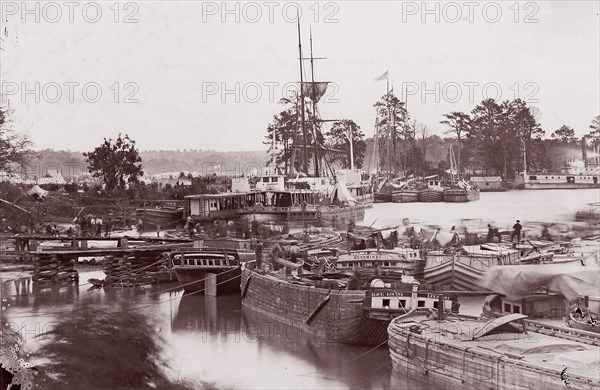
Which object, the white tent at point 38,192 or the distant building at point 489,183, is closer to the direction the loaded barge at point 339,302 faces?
the white tent

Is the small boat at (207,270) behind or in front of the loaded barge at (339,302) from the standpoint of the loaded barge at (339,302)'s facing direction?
in front

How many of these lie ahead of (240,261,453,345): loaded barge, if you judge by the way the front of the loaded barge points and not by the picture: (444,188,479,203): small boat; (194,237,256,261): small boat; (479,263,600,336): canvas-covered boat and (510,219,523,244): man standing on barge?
1

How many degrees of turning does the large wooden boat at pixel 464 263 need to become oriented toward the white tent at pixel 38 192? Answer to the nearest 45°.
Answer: approximately 45° to its right

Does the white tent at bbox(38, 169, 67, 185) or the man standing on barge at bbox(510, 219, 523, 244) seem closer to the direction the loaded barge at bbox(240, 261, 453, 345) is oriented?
the white tent

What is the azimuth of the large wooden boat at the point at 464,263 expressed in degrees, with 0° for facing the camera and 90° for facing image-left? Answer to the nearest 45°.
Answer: approximately 45°

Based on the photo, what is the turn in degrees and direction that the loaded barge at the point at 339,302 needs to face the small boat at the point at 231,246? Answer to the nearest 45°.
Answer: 0° — it already faces it

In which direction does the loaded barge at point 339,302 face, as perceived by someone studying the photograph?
facing away from the viewer and to the left of the viewer
